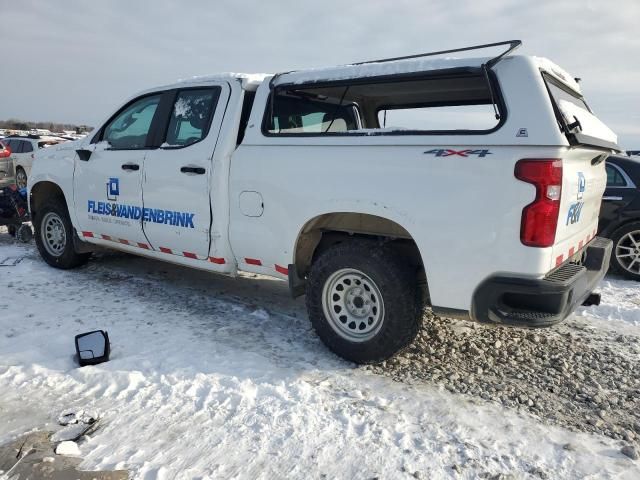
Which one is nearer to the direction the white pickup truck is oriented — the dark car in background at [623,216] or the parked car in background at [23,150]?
the parked car in background

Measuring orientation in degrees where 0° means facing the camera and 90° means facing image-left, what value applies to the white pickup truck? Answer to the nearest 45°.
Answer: approximately 135°

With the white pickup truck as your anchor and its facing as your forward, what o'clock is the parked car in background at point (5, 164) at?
The parked car in background is roughly at 12 o'clock from the white pickup truck.

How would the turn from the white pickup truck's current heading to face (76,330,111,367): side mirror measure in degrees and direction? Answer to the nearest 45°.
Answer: approximately 45° to its left

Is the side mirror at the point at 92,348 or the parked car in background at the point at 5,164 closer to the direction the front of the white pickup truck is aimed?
the parked car in background

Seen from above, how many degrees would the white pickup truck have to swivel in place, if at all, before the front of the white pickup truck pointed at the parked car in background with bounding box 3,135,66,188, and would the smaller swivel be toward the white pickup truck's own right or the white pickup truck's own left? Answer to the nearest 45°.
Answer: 0° — it already faces it

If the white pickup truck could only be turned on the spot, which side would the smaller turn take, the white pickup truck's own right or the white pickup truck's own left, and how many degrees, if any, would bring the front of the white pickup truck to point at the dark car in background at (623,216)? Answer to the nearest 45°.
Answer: approximately 90° to the white pickup truck's own right

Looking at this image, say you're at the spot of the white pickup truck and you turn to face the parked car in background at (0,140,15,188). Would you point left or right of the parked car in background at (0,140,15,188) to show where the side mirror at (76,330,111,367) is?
left
